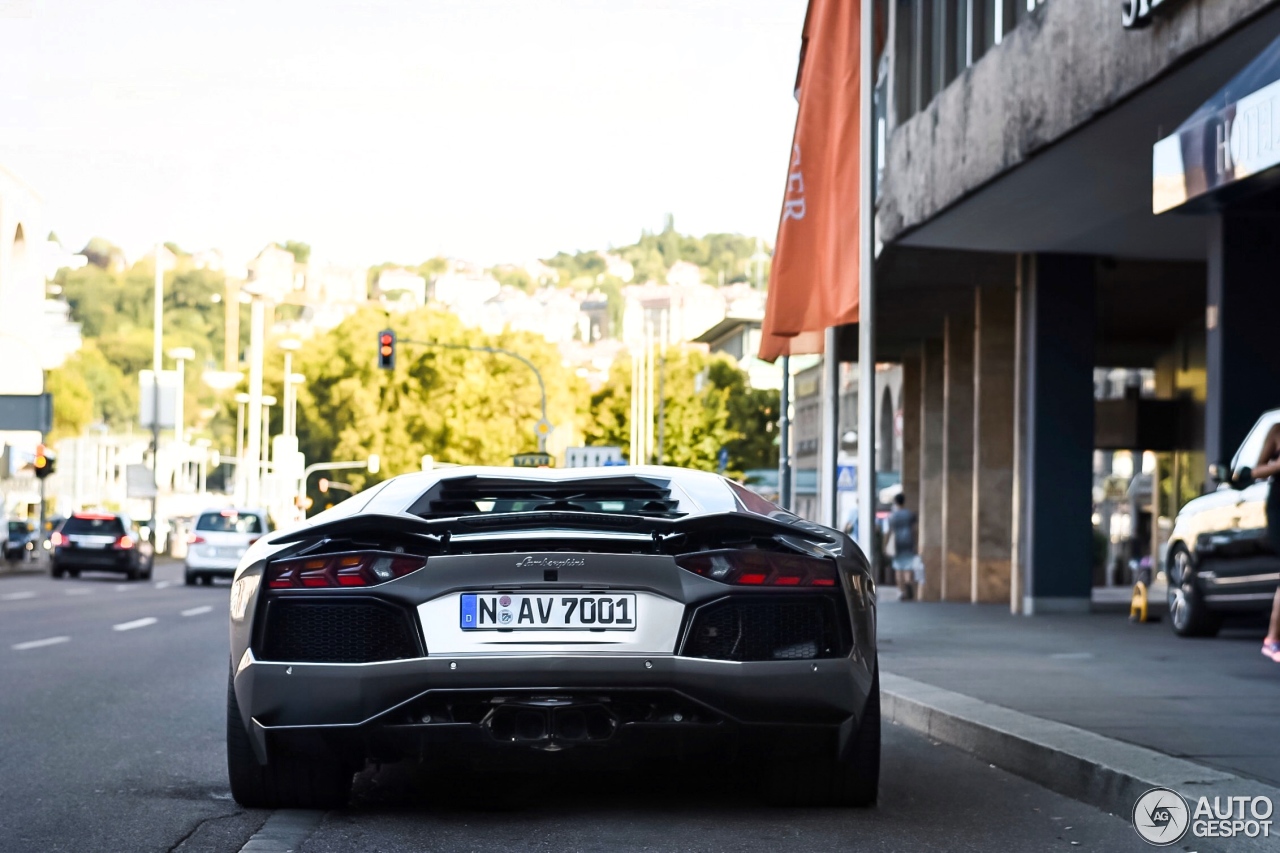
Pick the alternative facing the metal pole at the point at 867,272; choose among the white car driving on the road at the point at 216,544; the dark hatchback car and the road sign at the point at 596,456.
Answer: the road sign

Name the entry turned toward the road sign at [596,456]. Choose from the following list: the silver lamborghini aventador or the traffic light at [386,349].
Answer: the silver lamborghini aventador

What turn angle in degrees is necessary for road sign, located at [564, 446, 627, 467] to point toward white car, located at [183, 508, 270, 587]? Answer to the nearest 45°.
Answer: approximately 45° to its right

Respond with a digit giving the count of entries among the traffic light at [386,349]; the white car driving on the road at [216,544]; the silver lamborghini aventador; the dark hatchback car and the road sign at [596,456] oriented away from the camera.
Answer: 3

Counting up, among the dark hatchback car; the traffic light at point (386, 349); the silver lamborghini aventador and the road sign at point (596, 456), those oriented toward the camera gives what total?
2

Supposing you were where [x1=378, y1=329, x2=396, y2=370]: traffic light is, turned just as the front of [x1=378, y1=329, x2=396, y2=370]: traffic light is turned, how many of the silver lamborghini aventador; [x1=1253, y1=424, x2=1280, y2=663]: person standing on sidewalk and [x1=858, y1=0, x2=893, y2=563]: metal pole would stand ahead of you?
3

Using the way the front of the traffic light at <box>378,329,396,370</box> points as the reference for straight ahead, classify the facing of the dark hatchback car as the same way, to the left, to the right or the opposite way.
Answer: the opposite way

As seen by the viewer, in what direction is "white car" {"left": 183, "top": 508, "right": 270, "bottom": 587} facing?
away from the camera

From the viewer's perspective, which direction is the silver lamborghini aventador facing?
away from the camera

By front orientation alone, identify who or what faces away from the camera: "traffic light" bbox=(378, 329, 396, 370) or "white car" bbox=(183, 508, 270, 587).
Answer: the white car

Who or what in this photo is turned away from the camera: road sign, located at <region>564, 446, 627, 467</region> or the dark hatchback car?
the dark hatchback car

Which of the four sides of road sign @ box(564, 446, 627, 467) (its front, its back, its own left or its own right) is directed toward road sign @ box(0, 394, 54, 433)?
right

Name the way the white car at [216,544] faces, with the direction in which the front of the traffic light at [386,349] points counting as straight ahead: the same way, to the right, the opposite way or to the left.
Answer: the opposite way

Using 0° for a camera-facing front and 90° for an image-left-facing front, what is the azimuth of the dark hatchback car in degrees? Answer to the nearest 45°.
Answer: approximately 180°
